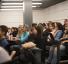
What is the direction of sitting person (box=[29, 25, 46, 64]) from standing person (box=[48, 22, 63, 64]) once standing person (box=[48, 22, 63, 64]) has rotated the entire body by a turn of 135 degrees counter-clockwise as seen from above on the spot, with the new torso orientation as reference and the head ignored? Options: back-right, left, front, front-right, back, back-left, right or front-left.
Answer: right

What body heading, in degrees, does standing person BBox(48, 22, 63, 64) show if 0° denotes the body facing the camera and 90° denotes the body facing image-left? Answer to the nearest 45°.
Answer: approximately 90°
